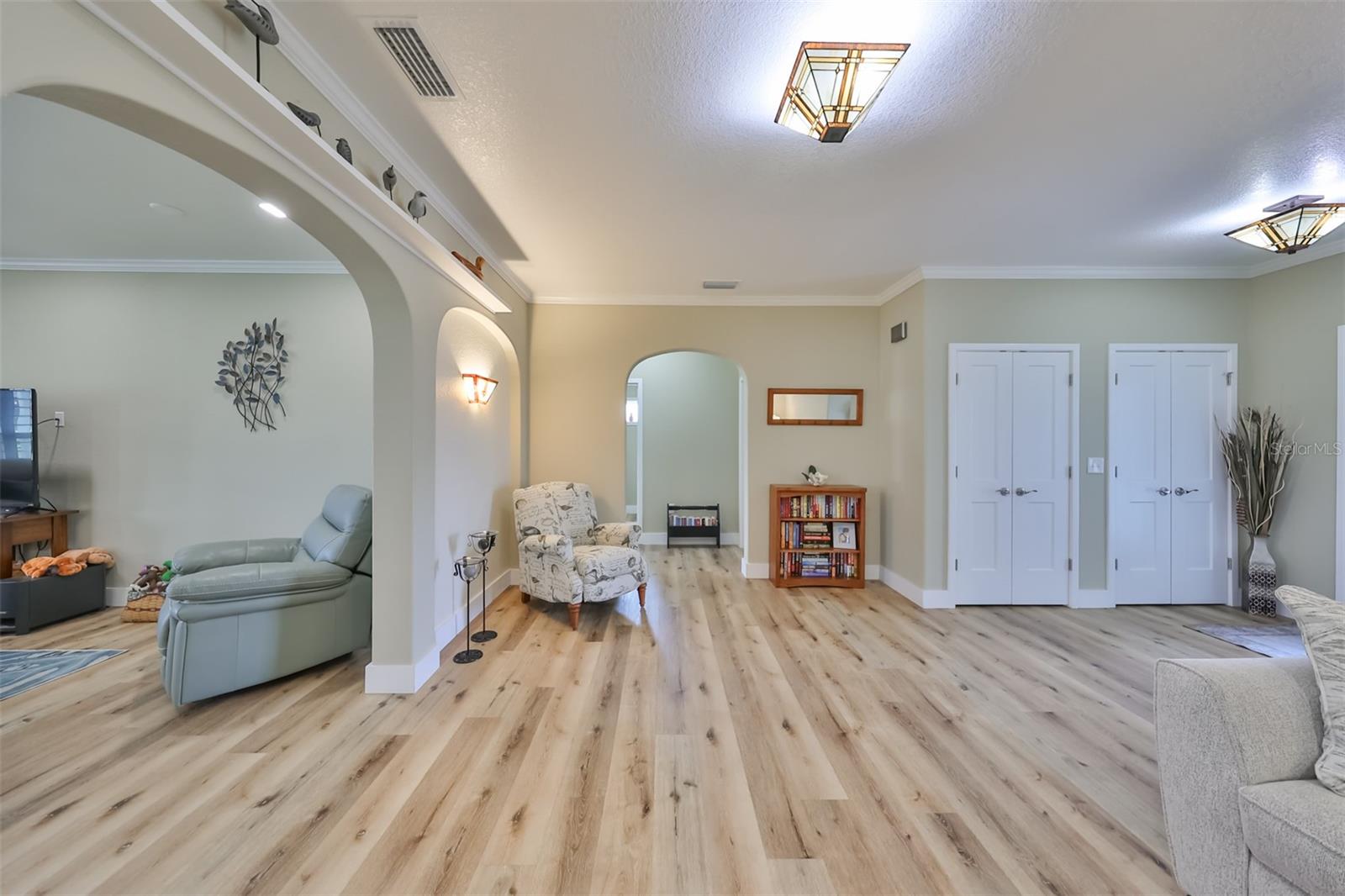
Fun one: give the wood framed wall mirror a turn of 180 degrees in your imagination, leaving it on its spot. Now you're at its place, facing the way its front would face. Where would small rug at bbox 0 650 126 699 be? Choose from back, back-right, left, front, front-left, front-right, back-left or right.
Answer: back-left

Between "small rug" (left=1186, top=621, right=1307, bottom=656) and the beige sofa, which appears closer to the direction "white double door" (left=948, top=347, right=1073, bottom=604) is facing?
the beige sofa

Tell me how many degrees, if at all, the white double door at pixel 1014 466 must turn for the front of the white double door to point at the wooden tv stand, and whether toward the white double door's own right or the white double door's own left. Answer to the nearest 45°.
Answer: approximately 45° to the white double door's own right

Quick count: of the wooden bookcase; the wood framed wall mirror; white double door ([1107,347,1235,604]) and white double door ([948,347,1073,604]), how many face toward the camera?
4

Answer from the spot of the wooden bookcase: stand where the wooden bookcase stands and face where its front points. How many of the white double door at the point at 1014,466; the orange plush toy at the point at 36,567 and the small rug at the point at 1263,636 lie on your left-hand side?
2

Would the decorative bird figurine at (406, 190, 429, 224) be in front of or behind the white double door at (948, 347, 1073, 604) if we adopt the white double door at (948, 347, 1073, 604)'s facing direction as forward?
in front

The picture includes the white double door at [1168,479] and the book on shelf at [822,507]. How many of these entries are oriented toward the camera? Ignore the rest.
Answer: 2

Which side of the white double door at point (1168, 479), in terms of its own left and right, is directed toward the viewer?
front

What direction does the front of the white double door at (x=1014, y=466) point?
toward the camera

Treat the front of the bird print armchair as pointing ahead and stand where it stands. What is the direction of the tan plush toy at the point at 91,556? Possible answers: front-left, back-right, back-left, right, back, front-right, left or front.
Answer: back-right

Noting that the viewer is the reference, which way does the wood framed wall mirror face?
facing the viewer

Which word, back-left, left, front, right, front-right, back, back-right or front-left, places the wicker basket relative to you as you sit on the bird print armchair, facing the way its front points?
back-right

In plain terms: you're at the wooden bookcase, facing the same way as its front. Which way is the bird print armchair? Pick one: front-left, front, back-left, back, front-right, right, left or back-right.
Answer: front-right
